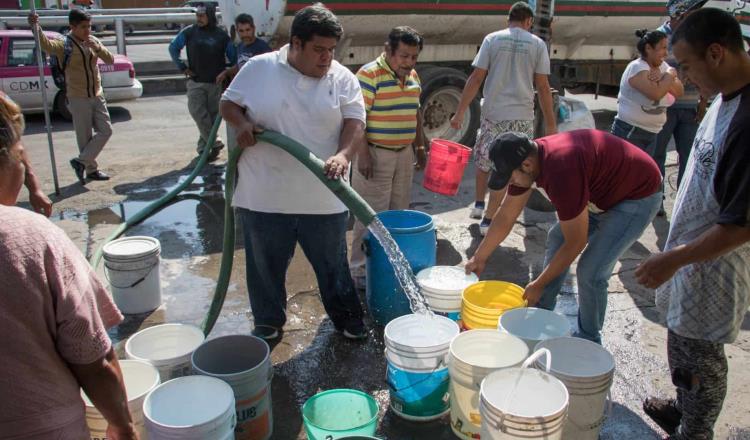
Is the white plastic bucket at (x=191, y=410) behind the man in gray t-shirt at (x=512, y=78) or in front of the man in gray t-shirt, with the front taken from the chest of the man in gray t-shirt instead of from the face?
behind

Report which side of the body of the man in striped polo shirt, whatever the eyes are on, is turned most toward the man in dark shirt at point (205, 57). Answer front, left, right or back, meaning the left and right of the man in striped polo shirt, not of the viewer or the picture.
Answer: back

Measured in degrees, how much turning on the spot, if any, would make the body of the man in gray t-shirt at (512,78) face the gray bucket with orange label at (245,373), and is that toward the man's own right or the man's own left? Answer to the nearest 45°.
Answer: approximately 180°

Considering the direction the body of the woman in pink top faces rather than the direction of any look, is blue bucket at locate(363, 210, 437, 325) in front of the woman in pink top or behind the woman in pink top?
in front

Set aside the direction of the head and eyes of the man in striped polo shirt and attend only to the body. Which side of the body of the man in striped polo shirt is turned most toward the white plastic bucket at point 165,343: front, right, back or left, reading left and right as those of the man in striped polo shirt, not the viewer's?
right

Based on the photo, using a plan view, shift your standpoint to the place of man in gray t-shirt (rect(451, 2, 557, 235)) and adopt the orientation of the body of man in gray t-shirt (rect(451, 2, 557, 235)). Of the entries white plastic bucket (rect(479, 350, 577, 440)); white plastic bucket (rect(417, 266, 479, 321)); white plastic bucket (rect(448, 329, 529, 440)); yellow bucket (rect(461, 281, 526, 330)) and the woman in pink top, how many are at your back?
5

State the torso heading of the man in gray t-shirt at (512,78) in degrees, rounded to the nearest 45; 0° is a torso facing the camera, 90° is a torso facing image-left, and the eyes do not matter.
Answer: approximately 180°

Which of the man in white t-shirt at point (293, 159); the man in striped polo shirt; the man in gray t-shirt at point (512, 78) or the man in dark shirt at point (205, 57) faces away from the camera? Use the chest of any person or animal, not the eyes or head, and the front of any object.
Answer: the man in gray t-shirt at point (512, 78)

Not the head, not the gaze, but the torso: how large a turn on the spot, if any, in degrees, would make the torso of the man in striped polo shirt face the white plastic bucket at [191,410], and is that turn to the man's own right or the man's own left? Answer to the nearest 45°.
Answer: approximately 45° to the man's own right

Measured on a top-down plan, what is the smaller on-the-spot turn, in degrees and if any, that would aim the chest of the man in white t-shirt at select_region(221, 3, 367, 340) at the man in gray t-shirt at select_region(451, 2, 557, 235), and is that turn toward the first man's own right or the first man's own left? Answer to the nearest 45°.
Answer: approximately 90° to the first man's own left
